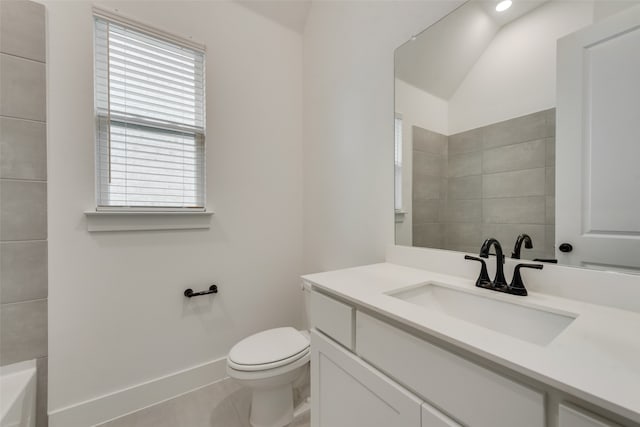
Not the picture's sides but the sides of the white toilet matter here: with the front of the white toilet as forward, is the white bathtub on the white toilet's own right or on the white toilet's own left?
on the white toilet's own right

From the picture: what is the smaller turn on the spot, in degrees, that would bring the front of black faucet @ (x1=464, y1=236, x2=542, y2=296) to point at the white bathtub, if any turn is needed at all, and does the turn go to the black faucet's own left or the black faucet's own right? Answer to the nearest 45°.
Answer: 0° — it already faces it

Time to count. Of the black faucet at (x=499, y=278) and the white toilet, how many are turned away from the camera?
0

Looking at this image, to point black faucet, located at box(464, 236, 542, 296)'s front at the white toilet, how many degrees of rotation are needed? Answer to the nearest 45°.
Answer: approximately 45° to its right

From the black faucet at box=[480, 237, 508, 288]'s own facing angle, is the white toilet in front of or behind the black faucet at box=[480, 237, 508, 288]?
in front

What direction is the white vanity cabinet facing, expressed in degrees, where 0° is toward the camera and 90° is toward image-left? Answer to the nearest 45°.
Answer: approximately 45°

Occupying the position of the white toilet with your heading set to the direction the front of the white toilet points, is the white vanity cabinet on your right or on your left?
on your left

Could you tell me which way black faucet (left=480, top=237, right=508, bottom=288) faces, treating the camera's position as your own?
facing the viewer and to the left of the viewer

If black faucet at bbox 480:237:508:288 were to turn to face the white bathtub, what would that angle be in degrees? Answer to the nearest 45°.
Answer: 0° — it already faces it

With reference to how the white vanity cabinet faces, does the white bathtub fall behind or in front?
in front

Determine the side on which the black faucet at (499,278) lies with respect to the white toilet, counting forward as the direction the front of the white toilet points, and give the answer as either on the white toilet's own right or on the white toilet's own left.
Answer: on the white toilet's own left

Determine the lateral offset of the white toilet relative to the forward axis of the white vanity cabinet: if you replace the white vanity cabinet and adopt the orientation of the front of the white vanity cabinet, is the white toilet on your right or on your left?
on your right

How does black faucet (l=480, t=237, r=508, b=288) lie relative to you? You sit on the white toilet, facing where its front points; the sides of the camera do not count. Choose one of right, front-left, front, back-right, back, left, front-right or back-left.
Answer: left

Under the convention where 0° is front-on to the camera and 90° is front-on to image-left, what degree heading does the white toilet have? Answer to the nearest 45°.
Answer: approximately 45°
